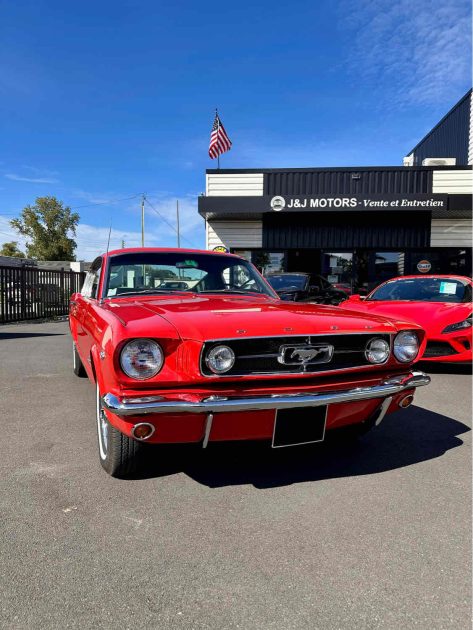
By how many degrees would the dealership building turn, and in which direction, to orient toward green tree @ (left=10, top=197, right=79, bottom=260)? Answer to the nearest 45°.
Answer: approximately 135° to its right

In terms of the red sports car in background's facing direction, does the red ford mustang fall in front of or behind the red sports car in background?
in front

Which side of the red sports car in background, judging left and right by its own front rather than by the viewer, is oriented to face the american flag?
right

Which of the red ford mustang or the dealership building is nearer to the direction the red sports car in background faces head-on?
the red ford mustang

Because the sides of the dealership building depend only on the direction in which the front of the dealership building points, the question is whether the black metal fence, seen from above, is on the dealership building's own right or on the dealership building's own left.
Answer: on the dealership building's own right

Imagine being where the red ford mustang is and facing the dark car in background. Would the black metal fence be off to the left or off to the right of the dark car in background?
left

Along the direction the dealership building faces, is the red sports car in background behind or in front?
in front

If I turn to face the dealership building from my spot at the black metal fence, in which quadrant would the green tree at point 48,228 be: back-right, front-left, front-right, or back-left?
front-left

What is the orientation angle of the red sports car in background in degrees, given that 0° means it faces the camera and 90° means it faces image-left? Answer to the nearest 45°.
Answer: approximately 45°

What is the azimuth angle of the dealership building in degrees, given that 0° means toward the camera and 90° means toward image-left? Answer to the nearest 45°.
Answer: approximately 0°

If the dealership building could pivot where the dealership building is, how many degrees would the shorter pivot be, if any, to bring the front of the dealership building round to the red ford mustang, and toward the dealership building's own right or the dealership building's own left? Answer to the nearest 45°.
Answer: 0° — it already faces it
